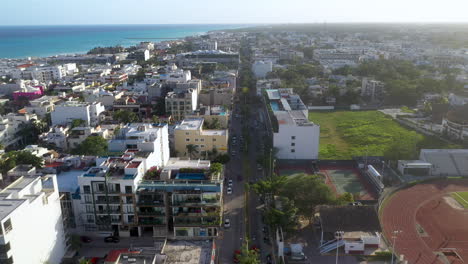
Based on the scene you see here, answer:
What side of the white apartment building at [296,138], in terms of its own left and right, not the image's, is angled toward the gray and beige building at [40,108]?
front

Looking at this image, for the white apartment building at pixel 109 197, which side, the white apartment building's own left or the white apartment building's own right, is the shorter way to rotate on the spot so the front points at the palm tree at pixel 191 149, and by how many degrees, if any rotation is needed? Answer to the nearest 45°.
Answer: approximately 135° to the white apartment building's own left

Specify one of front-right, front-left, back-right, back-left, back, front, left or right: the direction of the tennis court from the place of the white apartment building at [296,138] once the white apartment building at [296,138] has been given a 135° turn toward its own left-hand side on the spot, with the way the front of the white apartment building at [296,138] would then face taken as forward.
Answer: front

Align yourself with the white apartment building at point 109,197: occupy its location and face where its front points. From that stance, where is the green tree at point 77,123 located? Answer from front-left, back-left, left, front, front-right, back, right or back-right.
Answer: back

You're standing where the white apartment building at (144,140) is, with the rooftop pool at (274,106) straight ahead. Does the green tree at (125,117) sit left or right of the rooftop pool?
left

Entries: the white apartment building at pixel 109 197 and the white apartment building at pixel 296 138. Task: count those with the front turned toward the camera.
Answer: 1

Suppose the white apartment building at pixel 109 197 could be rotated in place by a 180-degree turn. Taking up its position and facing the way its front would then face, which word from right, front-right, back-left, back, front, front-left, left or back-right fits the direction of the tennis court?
right

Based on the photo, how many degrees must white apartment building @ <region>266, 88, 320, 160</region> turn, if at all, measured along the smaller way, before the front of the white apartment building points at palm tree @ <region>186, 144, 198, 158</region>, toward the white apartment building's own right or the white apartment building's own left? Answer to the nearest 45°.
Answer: approximately 45° to the white apartment building's own left

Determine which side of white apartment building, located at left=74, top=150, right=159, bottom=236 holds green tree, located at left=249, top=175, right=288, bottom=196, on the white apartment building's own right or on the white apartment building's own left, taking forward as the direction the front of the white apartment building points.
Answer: on the white apartment building's own left

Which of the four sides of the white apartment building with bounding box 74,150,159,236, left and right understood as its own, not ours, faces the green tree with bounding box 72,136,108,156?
back

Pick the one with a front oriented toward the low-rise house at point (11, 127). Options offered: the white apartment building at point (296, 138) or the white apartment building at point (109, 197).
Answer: the white apartment building at point (296, 138)

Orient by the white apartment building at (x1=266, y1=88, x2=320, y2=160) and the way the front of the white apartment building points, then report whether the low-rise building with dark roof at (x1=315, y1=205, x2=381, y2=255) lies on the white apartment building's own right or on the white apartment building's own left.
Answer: on the white apartment building's own left

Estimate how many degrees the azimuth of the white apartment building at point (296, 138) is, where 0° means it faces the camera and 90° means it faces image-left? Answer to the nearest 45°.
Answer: approximately 90°

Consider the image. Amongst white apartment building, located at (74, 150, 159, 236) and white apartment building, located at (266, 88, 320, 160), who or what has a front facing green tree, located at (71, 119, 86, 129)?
white apartment building, located at (266, 88, 320, 160)

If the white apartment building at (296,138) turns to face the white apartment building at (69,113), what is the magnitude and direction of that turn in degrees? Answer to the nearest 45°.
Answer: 0° — it already faces it

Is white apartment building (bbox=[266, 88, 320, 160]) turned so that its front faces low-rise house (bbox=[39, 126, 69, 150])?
yes

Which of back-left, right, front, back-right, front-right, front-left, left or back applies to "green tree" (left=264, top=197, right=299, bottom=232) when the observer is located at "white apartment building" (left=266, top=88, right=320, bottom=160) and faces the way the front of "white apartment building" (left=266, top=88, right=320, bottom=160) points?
left

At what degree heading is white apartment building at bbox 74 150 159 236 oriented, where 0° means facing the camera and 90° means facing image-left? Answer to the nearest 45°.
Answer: approximately 0°

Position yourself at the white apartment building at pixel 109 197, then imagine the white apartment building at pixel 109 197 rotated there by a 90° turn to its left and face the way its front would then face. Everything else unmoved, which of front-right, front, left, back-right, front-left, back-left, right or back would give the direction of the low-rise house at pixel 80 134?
left
